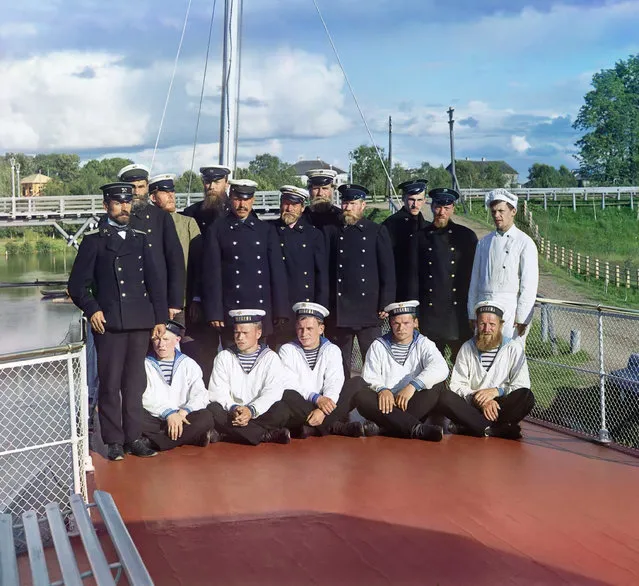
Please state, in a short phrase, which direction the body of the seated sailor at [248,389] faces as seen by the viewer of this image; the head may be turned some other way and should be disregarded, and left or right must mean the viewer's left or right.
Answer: facing the viewer

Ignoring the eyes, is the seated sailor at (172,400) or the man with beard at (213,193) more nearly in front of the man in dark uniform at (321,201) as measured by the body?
the seated sailor

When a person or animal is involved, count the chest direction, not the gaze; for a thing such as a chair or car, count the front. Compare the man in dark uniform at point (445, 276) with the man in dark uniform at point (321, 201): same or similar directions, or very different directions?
same or similar directions

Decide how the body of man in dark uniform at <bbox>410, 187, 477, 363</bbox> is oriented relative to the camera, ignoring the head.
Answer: toward the camera

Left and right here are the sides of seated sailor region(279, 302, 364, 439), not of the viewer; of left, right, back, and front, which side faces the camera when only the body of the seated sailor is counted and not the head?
front

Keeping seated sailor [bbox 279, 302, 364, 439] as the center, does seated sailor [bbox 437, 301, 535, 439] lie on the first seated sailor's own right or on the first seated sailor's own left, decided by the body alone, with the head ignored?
on the first seated sailor's own left

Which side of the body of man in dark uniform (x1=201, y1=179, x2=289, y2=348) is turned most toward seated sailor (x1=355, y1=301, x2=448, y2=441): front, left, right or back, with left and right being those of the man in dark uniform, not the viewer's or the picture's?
left

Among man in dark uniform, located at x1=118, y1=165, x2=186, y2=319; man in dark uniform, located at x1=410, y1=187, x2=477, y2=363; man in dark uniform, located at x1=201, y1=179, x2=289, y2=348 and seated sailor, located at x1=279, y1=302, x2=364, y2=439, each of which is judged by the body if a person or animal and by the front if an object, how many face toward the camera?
4

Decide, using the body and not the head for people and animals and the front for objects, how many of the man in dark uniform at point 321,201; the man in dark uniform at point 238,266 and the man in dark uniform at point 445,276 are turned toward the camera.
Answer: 3

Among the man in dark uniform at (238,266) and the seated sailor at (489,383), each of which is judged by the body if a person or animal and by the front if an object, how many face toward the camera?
2

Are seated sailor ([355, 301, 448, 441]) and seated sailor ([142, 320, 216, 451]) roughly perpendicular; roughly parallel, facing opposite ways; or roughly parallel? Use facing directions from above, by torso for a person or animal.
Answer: roughly parallel

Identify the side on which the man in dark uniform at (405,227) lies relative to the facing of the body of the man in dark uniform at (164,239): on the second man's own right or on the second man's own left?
on the second man's own left

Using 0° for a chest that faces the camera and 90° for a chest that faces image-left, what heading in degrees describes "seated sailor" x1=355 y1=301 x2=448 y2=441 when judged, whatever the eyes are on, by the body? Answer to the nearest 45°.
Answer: approximately 0°

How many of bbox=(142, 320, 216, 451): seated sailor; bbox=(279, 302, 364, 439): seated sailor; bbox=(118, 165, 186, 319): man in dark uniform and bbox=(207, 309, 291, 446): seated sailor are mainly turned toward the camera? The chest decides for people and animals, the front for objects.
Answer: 4
